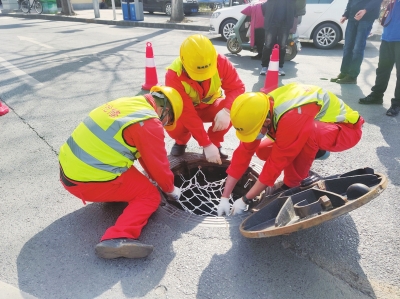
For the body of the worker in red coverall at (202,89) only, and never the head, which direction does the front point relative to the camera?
toward the camera

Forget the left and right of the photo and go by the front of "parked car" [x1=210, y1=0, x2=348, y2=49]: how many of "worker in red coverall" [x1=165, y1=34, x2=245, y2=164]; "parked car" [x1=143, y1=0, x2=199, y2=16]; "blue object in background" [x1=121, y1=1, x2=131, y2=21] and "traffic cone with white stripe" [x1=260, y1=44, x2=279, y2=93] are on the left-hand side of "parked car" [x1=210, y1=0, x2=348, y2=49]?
2

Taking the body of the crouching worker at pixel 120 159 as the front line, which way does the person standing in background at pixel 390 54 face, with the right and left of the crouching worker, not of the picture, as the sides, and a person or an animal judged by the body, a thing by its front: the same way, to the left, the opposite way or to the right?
the opposite way

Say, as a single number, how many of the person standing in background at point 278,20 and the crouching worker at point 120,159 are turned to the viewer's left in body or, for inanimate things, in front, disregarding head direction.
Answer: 0

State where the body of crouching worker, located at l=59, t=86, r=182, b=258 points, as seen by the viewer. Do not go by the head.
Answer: to the viewer's right

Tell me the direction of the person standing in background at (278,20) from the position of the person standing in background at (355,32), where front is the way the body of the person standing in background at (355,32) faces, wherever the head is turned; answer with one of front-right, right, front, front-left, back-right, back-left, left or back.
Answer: front-right

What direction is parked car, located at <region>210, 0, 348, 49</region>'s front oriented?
to the viewer's left

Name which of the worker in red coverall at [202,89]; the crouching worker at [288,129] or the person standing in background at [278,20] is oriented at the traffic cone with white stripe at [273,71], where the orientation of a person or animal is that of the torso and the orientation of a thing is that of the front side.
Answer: the person standing in background

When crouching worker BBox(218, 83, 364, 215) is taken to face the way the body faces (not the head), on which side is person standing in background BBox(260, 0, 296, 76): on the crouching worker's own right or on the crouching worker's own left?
on the crouching worker's own right

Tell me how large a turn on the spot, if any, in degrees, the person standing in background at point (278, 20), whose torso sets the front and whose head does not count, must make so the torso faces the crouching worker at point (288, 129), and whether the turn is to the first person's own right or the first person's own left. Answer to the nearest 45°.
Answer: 0° — they already face them

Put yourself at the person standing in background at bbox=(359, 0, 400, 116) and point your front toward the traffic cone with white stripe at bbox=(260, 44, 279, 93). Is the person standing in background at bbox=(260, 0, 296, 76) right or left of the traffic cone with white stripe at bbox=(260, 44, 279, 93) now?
right

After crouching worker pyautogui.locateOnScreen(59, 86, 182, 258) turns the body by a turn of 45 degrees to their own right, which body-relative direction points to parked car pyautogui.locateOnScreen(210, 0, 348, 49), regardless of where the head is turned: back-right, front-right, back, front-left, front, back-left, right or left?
left

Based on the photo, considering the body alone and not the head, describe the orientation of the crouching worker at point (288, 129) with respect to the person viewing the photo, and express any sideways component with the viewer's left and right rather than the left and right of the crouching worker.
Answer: facing the viewer and to the left of the viewer
